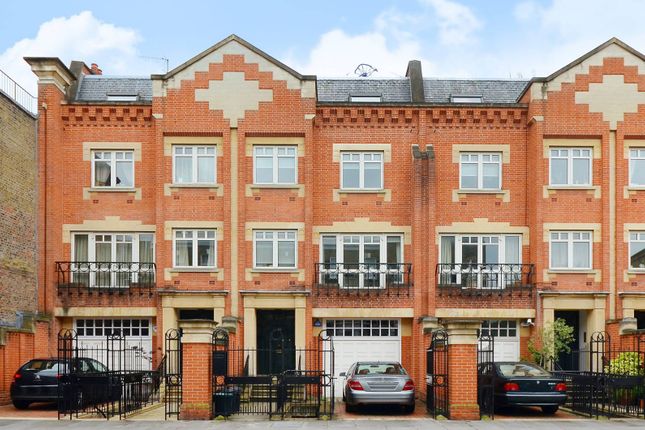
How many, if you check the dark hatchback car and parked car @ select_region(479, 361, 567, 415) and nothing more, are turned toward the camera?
0

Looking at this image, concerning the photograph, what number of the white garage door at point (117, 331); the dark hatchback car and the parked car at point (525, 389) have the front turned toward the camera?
1

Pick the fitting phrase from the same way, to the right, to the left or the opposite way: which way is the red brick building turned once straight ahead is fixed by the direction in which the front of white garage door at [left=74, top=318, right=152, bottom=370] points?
the same way

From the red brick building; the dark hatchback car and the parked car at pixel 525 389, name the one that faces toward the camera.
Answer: the red brick building

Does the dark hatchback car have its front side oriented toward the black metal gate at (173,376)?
no

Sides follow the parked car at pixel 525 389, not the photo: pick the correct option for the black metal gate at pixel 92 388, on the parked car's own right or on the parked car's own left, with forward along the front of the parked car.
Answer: on the parked car's own left

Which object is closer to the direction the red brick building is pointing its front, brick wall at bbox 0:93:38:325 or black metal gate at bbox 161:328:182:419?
the black metal gate

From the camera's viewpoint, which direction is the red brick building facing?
toward the camera

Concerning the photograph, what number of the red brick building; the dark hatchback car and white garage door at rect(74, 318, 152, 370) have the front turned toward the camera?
2

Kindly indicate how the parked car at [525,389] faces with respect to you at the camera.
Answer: facing away from the viewer and to the left of the viewer

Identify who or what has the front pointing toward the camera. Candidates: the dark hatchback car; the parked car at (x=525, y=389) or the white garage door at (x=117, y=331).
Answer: the white garage door

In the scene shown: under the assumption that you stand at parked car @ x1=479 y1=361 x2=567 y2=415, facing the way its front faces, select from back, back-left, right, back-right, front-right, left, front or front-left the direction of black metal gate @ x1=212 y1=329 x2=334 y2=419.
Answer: front-left

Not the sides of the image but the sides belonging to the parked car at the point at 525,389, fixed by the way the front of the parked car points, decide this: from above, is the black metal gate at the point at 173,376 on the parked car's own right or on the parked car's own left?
on the parked car's own left

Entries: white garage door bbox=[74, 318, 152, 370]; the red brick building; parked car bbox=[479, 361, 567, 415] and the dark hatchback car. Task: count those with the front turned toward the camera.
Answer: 2

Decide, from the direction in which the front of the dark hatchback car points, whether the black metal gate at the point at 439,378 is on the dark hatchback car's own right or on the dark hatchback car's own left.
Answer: on the dark hatchback car's own right
